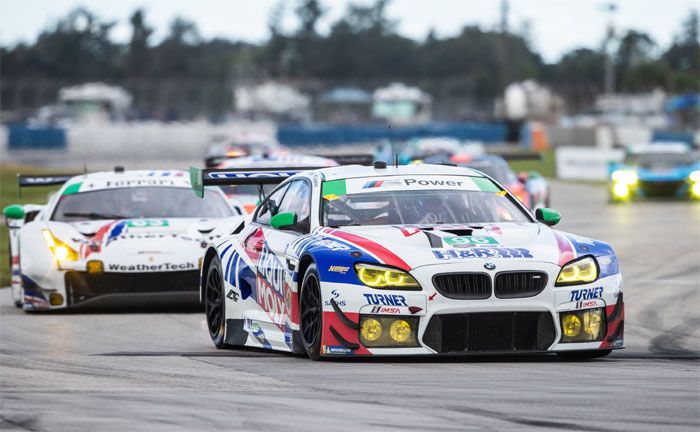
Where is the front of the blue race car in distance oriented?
toward the camera

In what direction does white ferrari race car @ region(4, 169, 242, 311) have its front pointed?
toward the camera

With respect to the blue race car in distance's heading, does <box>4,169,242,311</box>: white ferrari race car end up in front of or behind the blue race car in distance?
in front

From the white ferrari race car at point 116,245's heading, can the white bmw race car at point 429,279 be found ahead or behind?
ahead

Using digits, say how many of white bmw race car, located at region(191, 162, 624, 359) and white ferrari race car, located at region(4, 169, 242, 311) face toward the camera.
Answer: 2

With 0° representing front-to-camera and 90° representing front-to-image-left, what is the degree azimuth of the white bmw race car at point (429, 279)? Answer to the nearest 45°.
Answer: approximately 0°

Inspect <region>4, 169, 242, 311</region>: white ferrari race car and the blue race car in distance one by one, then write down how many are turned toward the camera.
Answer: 2

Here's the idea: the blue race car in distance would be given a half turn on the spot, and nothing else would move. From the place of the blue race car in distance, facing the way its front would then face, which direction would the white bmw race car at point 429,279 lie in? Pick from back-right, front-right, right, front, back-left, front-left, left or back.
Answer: back
